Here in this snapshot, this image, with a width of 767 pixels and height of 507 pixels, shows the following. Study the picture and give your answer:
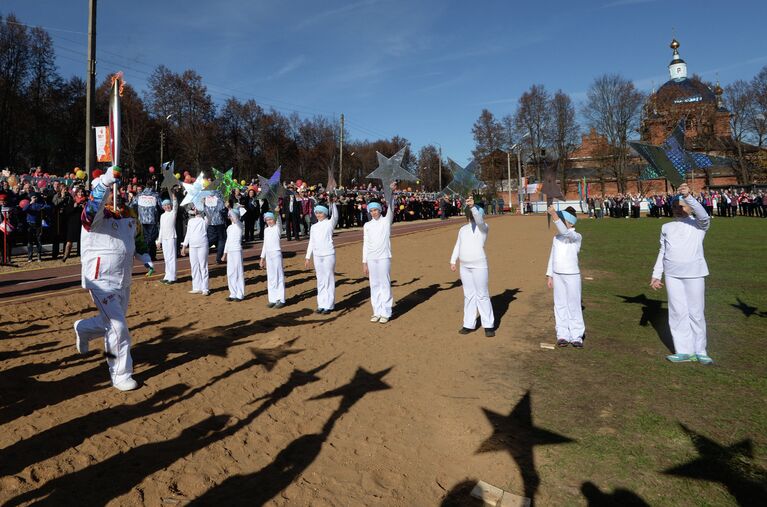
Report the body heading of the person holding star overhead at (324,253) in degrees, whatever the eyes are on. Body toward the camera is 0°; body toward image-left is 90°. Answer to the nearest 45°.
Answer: approximately 0°

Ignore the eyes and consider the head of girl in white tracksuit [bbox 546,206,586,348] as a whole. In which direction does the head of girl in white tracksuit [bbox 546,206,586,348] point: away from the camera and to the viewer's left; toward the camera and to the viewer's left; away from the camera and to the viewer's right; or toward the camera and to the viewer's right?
toward the camera and to the viewer's left

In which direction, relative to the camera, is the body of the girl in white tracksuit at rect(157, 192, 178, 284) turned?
toward the camera

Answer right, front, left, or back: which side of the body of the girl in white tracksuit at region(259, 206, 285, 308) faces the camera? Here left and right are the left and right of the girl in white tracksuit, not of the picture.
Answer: front

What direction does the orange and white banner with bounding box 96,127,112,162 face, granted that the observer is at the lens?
facing the viewer

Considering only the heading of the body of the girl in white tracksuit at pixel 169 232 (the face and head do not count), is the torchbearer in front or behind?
in front
